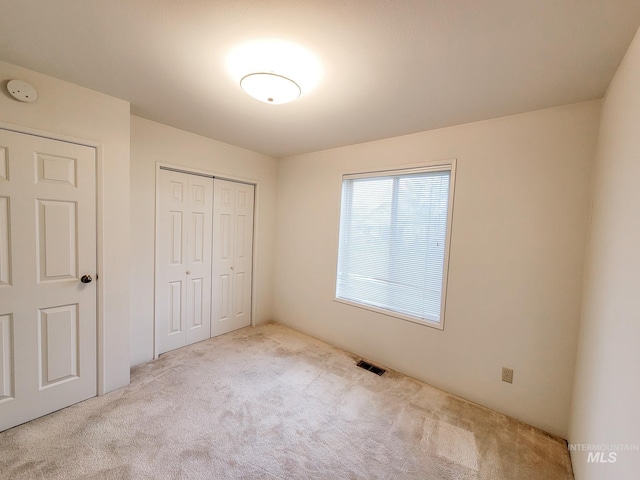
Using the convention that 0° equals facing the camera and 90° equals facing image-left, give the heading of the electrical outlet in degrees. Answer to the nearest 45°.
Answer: approximately 45°

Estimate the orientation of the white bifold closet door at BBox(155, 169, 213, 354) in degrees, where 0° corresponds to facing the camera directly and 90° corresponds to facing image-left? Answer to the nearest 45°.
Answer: approximately 315°

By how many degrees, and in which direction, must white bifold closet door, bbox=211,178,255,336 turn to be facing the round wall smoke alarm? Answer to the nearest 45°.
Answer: approximately 90° to its right

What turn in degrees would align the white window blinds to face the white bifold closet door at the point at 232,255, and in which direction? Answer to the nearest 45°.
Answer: approximately 45° to its right

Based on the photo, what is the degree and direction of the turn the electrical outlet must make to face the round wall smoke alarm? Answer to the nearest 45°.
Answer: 0° — it already faces it
